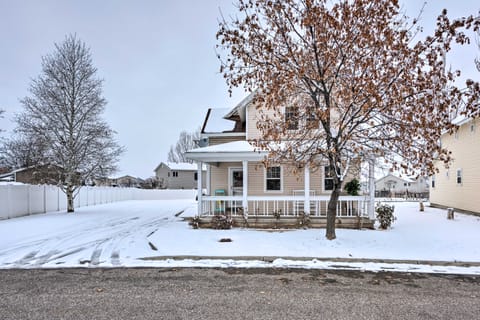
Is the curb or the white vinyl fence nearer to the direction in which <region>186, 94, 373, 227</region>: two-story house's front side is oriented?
the curb

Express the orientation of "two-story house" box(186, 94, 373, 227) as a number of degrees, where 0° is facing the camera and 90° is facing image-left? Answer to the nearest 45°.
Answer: approximately 0°

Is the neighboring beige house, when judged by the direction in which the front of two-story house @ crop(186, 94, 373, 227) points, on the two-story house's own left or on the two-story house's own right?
on the two-story house's own left

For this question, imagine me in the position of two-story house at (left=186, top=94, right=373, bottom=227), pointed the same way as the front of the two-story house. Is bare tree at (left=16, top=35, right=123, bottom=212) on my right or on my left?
on my right

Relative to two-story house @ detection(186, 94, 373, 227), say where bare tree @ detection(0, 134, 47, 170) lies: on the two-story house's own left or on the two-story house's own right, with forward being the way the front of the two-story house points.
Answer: on the two-story house's own right

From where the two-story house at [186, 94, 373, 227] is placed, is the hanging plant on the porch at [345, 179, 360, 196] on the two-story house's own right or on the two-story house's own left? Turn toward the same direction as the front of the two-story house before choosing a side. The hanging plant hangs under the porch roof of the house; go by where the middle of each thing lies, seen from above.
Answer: on the two-story house's own left

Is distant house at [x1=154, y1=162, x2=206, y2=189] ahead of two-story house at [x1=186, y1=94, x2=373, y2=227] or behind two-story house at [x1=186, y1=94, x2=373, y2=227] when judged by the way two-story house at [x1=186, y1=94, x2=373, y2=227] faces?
behind

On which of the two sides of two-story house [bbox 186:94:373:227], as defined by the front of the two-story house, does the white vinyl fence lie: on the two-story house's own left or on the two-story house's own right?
on the two-story house's own right
